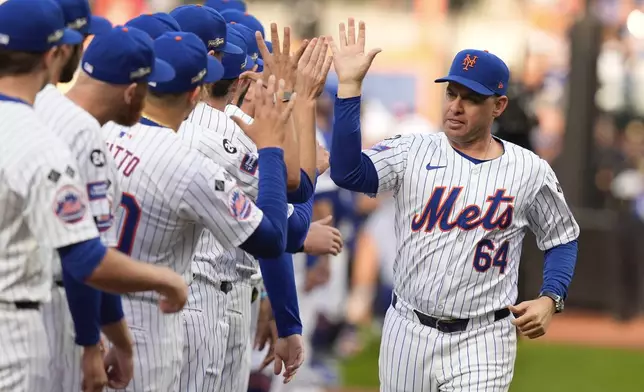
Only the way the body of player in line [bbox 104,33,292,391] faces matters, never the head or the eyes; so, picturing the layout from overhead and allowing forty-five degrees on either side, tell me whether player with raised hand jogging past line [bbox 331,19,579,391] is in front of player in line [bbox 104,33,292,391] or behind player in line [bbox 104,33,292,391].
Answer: in front

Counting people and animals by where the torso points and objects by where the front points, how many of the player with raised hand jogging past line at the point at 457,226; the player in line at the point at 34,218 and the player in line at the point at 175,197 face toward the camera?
1

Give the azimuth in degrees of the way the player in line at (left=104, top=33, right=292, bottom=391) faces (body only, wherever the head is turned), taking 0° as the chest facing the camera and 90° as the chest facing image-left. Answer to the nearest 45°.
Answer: approximately 225°

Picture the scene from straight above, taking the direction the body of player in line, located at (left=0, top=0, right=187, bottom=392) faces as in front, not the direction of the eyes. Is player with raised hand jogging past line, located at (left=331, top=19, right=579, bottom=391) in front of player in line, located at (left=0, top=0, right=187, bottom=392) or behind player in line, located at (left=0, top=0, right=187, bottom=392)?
in front

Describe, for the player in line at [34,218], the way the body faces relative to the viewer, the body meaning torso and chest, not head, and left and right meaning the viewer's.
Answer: facing away from the viewer and to the right of the viewer

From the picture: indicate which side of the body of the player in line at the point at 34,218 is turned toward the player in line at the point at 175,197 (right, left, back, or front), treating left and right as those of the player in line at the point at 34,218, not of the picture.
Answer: front

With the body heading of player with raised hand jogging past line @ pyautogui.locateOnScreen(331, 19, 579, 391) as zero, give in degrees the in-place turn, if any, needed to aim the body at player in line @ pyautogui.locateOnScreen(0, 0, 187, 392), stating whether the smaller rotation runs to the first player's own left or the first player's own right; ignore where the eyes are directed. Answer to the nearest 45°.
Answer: approximately 45° to the first player's own right

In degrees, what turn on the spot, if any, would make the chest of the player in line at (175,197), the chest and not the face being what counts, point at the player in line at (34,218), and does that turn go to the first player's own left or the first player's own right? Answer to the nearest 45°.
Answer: approximately 180°

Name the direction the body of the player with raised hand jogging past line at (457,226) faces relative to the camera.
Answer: toward the camera

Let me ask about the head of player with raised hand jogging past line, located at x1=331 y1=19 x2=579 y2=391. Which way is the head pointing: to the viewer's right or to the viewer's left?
to the viewer's left

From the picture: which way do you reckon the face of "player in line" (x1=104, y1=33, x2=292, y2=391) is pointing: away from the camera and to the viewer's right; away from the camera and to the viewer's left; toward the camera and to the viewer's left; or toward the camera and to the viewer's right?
away from the camera and to the viewer's right
